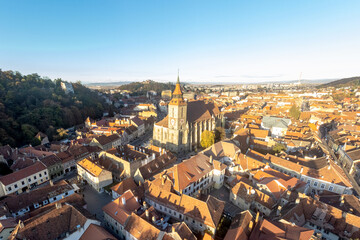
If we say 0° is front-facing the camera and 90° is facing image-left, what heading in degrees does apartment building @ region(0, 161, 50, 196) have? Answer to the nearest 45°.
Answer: approximately 315°
